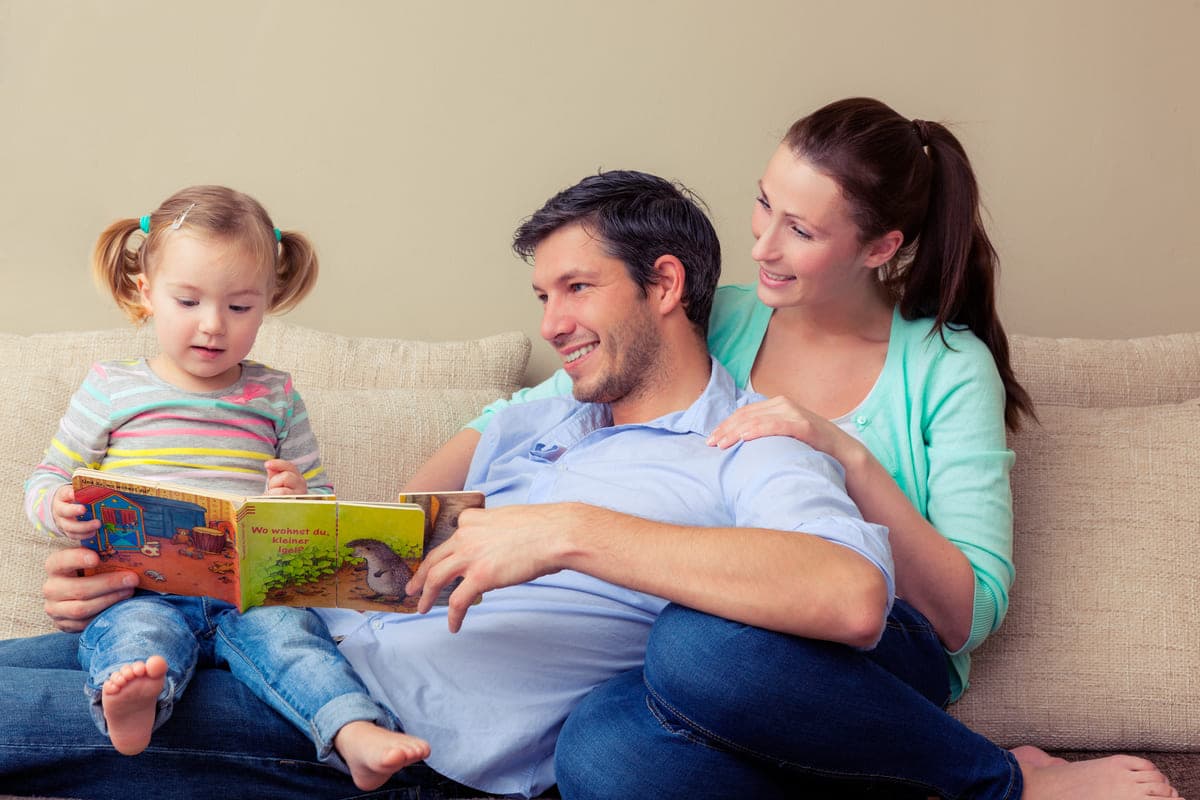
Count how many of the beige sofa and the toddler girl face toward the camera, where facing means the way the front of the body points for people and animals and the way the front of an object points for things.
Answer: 2

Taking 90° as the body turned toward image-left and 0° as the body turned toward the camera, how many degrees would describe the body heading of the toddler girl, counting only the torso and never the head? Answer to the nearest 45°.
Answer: approximately 0°

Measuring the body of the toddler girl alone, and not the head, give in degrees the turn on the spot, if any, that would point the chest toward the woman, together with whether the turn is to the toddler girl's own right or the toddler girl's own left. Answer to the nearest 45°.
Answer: approximately 90° to the toddler girl's own left
